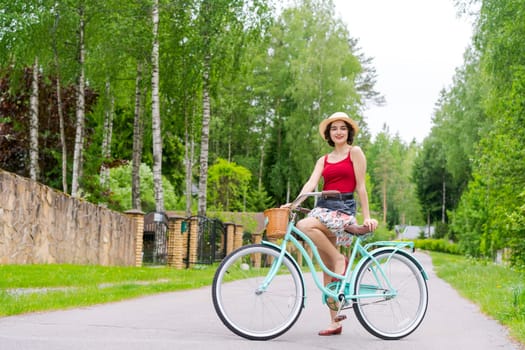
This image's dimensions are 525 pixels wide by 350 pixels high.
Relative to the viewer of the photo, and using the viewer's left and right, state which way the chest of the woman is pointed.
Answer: facing the viewer and to the left of the viewer

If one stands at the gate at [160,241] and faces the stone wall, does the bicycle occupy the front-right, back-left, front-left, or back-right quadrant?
front-left

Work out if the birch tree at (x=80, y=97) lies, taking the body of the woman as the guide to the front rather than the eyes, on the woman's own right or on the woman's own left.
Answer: on the woman's own right

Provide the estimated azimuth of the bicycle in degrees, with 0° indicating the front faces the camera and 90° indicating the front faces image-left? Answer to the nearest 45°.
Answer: approximately 90°

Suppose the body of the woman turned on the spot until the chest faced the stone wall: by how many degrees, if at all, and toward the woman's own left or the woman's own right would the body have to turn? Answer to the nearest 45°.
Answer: approximately 90° to the woman's own right

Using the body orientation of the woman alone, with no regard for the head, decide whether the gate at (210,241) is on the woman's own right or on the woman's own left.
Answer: on the woman's own right
